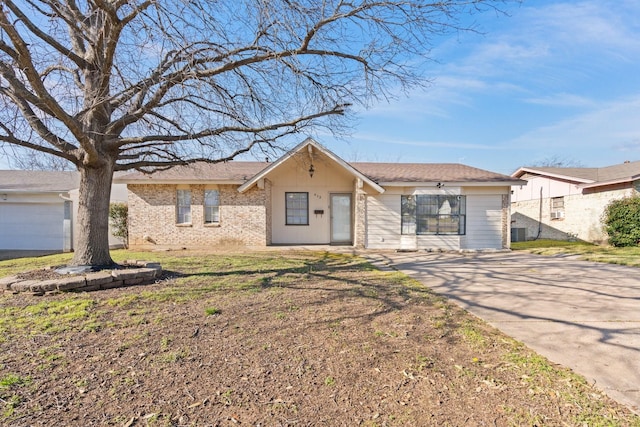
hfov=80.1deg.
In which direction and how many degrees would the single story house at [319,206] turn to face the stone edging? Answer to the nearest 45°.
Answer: approximately 45° to its right

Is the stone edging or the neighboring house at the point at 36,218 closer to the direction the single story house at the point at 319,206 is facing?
the stone edging

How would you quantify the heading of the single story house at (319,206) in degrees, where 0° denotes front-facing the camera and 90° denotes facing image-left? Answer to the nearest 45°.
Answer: approximately 0°

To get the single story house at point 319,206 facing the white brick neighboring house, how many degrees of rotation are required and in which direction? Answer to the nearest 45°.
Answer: approximately 90° to its left

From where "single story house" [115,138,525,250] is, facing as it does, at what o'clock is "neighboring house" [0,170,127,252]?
The neighboring house is roughly at 3 o'clock from the single story house.

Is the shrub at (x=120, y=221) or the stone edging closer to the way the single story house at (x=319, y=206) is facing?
the stone edging

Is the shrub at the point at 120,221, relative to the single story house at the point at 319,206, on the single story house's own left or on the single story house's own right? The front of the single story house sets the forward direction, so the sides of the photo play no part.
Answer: on the single story house's own right
